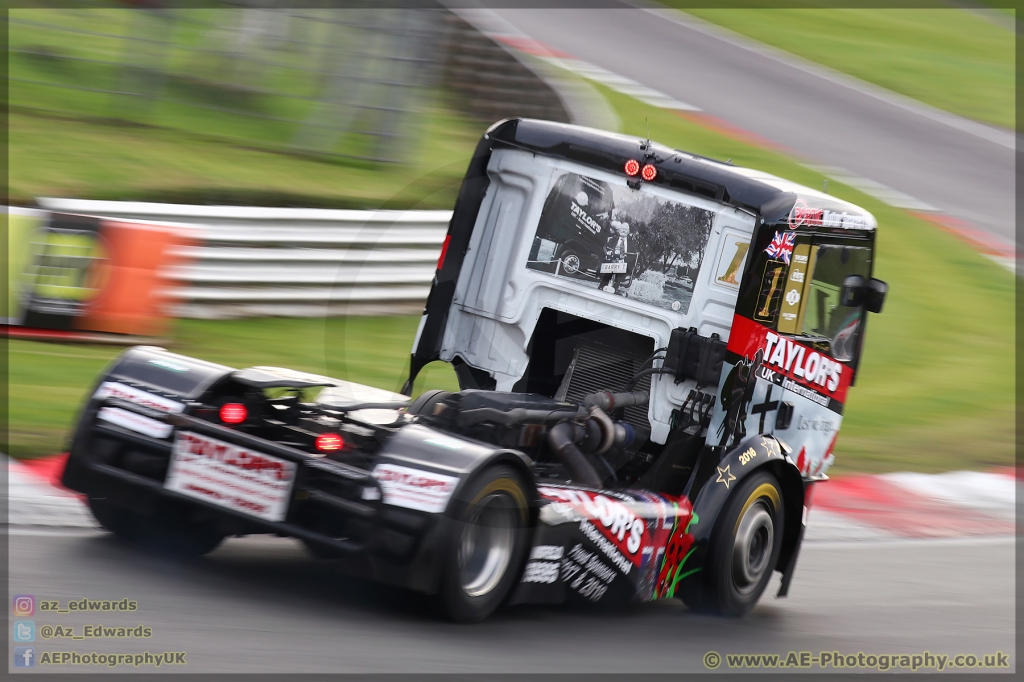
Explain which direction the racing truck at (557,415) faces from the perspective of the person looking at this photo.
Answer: facing away from the viewer and to the right of the viewer

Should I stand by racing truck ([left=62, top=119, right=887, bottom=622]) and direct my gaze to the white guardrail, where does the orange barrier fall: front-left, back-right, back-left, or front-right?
front-left

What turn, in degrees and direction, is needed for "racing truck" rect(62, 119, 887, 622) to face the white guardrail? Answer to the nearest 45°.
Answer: approximately 90° to its left

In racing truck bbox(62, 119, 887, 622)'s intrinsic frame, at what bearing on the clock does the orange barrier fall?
The orange barrier is roughly at 9 o'clock from the racing truck.
